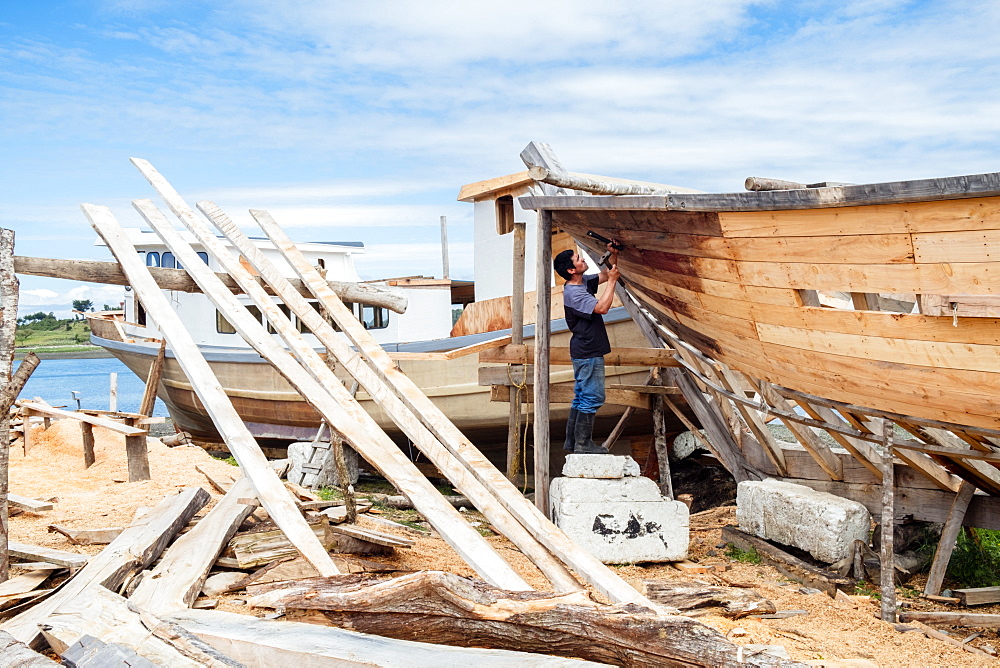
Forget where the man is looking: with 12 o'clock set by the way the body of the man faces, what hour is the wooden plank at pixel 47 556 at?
The wooden plank is roughly at 5 o'clock from the man.

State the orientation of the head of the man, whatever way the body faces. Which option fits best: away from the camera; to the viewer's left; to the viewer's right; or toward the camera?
to the viewer's right

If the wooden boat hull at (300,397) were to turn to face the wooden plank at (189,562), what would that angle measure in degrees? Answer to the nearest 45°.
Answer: approximately 90° to its left

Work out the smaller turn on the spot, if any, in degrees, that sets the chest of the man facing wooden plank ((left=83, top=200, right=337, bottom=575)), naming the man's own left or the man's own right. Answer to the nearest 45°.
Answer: approximately 135° to the man's own right

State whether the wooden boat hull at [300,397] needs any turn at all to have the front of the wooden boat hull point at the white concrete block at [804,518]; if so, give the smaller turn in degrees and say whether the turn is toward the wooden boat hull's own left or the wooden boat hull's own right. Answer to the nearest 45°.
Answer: approximately 135° to the wooden boat hull's own left

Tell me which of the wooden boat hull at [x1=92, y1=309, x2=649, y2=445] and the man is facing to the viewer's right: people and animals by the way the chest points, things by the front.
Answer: the man

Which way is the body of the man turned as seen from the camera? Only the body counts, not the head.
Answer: to the viewer's right

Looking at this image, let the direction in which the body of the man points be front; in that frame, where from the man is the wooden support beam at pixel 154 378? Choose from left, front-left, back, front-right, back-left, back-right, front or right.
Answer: back-left

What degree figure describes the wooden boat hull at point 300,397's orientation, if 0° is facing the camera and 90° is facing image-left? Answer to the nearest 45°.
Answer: approximately 90°

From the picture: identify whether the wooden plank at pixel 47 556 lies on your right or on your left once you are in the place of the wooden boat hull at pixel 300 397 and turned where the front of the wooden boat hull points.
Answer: on your left

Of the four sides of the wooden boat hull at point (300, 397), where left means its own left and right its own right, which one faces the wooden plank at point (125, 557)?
left

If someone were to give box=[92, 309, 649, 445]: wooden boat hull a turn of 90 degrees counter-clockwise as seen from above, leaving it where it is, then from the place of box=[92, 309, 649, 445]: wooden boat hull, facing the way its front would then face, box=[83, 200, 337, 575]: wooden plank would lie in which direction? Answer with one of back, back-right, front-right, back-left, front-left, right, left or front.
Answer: front

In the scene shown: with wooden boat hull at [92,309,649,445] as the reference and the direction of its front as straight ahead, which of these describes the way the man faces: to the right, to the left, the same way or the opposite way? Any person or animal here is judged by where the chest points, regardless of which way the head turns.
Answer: the opposite way
